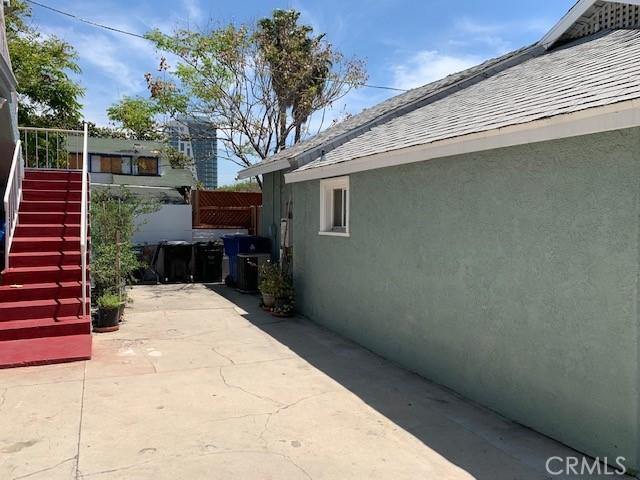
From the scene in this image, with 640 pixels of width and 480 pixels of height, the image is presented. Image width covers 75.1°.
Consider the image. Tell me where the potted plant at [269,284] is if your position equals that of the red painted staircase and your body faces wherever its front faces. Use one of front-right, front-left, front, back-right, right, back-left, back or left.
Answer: left

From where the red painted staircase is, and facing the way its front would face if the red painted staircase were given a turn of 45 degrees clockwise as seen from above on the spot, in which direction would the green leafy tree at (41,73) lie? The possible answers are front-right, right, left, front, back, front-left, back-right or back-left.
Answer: back-right

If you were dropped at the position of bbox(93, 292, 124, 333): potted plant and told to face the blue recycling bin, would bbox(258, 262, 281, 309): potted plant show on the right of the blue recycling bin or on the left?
right

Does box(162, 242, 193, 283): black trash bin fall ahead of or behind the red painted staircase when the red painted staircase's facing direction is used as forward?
behind

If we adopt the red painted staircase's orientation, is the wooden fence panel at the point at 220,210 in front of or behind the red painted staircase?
behind

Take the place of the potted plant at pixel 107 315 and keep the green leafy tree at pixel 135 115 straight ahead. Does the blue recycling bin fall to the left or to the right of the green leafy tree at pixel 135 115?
right

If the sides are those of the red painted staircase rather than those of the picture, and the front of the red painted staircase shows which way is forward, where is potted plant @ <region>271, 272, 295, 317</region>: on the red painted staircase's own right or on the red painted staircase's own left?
on the red painted staircase's own left

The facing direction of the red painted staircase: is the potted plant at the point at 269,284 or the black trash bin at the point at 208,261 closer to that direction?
the potted plant

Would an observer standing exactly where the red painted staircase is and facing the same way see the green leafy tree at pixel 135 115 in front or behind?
behind

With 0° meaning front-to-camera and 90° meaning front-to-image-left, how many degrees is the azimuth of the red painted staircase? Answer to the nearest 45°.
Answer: approximately 0°
